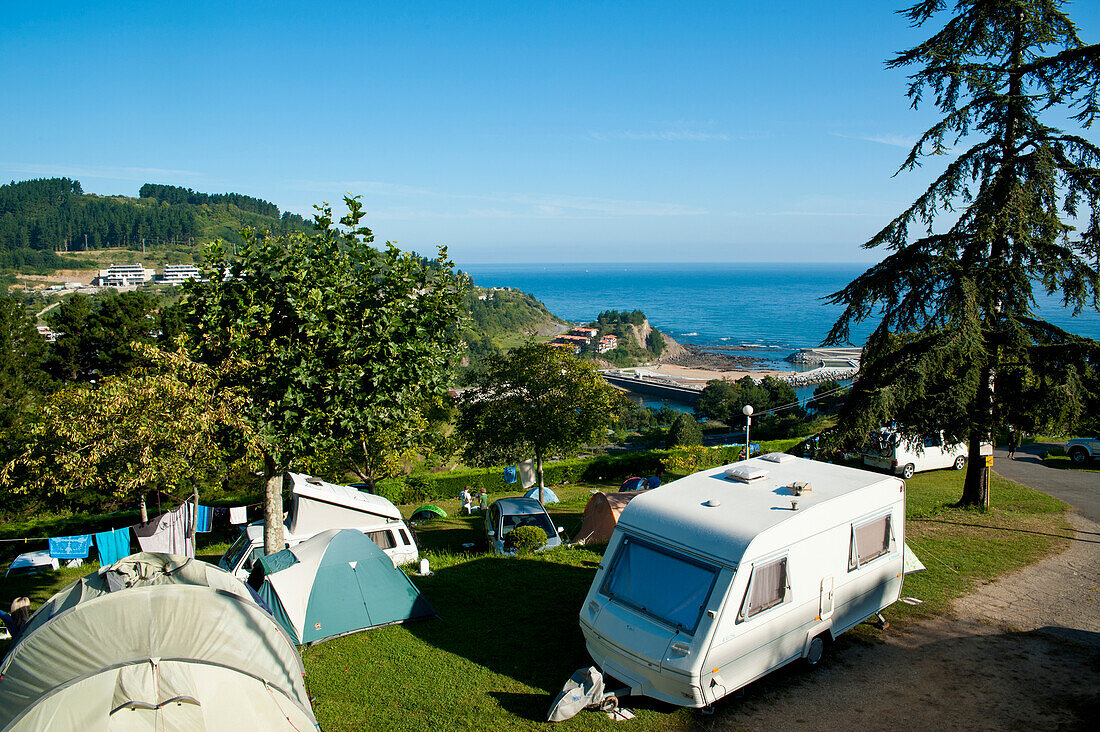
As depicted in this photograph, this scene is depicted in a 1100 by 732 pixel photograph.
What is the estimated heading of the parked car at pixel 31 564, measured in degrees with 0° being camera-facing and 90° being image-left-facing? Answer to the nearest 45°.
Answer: approximately 90°

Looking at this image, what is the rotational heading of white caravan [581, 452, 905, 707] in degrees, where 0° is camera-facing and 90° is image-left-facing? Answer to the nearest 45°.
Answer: approximately 45°

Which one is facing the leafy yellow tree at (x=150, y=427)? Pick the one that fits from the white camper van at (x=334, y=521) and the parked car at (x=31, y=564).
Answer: the white camper van

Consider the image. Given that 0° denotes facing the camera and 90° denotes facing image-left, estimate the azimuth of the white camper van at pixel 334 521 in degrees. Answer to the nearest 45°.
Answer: approximately 45°

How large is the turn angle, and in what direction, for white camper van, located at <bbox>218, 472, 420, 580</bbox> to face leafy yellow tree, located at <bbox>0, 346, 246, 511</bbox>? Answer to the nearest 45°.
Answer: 0° — it already faces it

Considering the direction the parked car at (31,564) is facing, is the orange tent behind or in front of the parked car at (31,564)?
behind

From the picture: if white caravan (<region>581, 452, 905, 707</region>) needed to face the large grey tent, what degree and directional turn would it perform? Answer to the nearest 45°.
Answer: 0° — it already faces it
